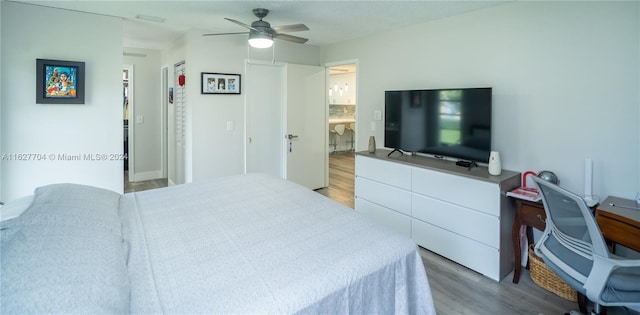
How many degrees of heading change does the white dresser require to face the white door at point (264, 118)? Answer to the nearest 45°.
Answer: approximately 90° to its right

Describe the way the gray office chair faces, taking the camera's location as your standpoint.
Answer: facing away from the viewer and to the right of the viewer

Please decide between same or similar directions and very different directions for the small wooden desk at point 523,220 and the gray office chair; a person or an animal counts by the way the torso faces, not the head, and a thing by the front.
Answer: very different directions

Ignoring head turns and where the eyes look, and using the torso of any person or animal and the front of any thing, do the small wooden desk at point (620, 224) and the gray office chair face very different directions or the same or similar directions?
very different directions

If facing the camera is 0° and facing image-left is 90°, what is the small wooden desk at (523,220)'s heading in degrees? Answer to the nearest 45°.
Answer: approximately 45°

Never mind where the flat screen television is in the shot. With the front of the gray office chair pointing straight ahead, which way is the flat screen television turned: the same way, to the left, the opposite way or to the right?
the opposite way
